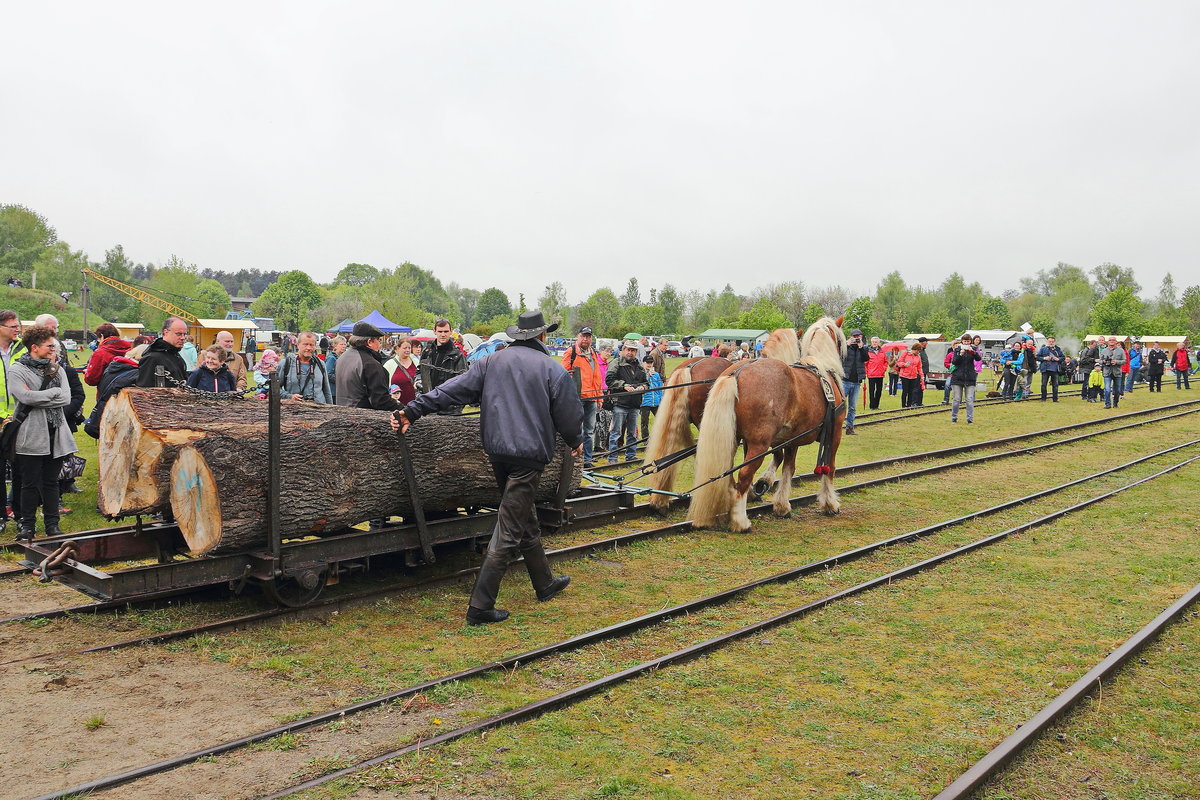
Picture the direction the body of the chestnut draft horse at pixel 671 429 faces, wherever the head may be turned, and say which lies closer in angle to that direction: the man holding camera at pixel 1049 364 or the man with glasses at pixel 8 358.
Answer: the man holding camera

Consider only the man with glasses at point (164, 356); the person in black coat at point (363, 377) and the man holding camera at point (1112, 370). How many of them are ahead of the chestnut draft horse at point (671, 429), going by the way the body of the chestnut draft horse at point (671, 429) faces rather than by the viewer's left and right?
1

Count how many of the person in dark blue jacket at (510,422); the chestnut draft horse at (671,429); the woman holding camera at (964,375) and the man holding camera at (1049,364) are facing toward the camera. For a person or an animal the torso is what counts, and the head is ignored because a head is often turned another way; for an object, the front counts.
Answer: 2

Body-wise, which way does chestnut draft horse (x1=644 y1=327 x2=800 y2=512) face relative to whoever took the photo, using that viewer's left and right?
facing away from the viewer and to the right of the viewer

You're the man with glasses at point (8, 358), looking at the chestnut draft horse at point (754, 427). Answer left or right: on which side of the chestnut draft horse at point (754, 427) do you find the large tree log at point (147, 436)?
right

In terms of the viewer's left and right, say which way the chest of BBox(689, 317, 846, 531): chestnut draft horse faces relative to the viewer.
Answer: facing away from the viewer and to the right of the viewer

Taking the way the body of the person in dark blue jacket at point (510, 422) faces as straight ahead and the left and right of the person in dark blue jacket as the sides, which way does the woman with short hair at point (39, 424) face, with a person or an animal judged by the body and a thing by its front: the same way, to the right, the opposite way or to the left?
to the right

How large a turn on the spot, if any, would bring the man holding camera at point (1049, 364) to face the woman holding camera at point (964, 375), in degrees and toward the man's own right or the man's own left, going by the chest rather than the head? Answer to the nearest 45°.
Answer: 0° — they already face them

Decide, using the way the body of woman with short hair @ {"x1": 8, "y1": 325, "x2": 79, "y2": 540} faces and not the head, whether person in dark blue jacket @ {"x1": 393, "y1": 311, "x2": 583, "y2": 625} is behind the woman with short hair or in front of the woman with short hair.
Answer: in front
